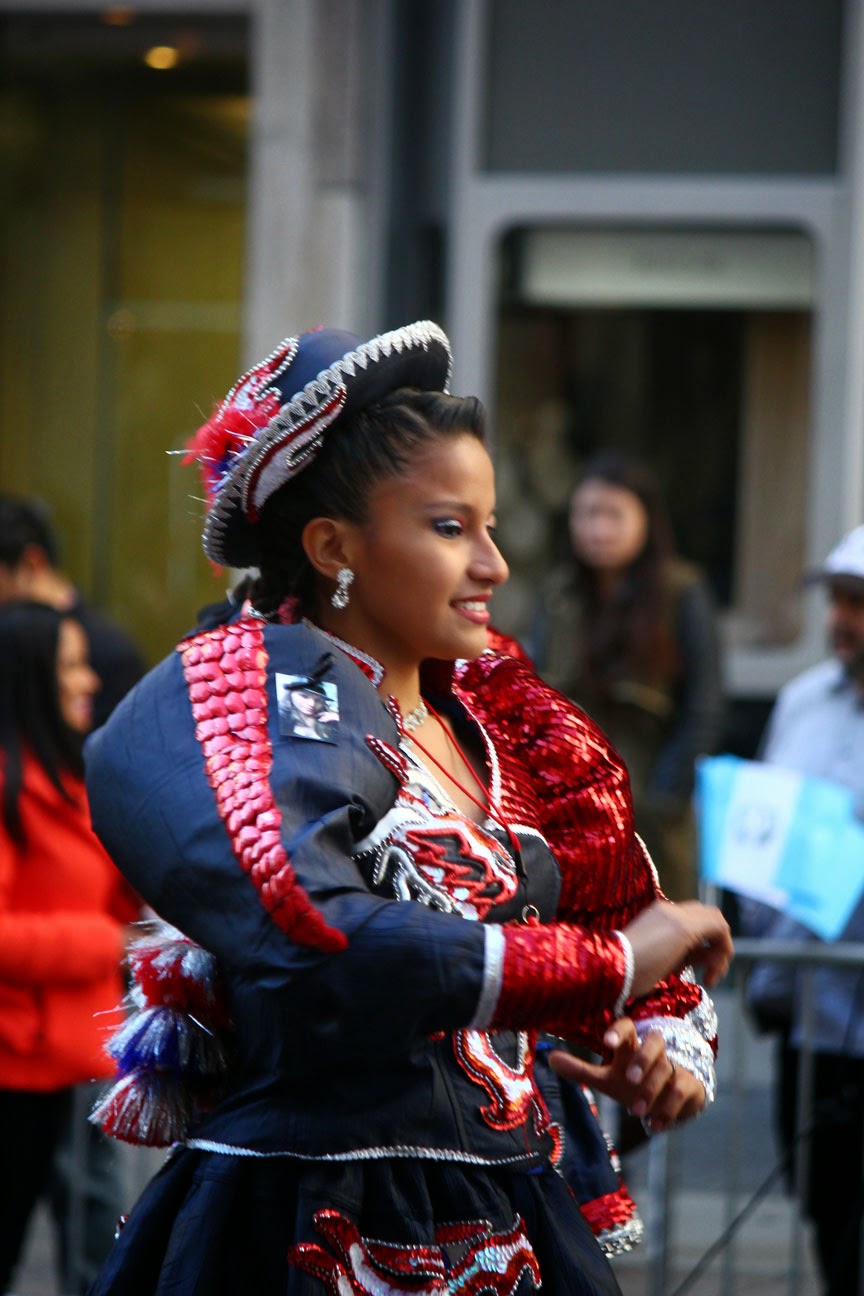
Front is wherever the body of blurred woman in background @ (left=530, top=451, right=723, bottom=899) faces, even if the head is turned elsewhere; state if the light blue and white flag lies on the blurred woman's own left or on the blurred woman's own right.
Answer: on the blurred woman's own left

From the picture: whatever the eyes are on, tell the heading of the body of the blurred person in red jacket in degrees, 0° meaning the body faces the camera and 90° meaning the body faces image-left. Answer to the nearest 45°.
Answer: approximately 270°

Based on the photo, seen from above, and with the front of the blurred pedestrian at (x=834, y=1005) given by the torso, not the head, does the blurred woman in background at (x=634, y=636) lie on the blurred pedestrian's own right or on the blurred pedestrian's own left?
on the blurred pedestrian's own right

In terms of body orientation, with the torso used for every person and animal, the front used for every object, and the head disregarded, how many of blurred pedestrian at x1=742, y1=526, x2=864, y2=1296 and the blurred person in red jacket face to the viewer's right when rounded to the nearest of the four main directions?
1

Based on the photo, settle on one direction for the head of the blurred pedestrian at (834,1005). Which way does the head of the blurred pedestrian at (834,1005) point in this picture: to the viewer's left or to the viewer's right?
to the viewer's left

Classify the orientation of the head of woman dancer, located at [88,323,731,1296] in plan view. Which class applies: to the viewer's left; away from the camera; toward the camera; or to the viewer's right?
to the viewer's right

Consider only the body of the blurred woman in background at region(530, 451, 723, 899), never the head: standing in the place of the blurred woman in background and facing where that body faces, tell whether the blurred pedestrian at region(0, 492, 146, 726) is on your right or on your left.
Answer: on your right

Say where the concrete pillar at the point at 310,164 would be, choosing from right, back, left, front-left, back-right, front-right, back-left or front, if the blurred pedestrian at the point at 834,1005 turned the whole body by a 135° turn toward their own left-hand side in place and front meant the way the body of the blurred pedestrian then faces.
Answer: back-left
